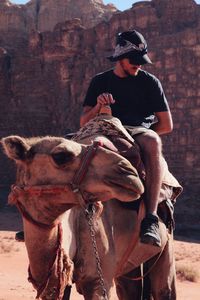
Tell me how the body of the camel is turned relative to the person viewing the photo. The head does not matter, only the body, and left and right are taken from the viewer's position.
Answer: facing the viewer and to the left of the viewer
